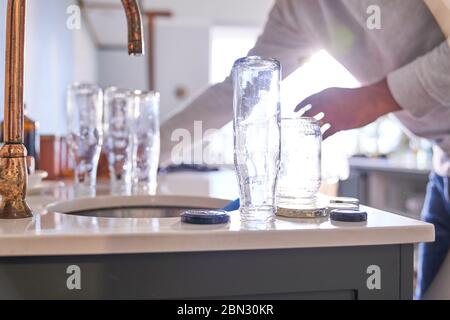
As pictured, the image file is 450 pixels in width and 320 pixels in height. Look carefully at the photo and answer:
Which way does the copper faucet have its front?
to the viewer's right
